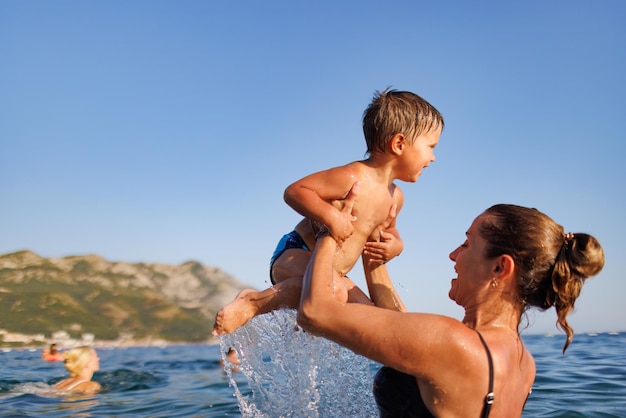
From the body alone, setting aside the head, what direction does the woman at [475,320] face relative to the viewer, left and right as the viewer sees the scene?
facing away from the viewer and to the left of the viewer

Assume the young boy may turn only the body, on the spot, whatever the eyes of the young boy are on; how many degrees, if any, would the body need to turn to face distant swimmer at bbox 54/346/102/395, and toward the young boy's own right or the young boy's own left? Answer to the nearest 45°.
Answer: approximately 135° to the young boy's own left

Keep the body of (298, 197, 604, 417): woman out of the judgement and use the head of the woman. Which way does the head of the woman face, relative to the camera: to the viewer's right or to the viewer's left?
to the viewer's left

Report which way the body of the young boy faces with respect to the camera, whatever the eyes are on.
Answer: to the viewer's right

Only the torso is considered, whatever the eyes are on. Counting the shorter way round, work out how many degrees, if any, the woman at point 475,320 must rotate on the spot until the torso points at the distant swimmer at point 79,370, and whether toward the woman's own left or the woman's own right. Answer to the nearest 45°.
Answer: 0° — they already face them
